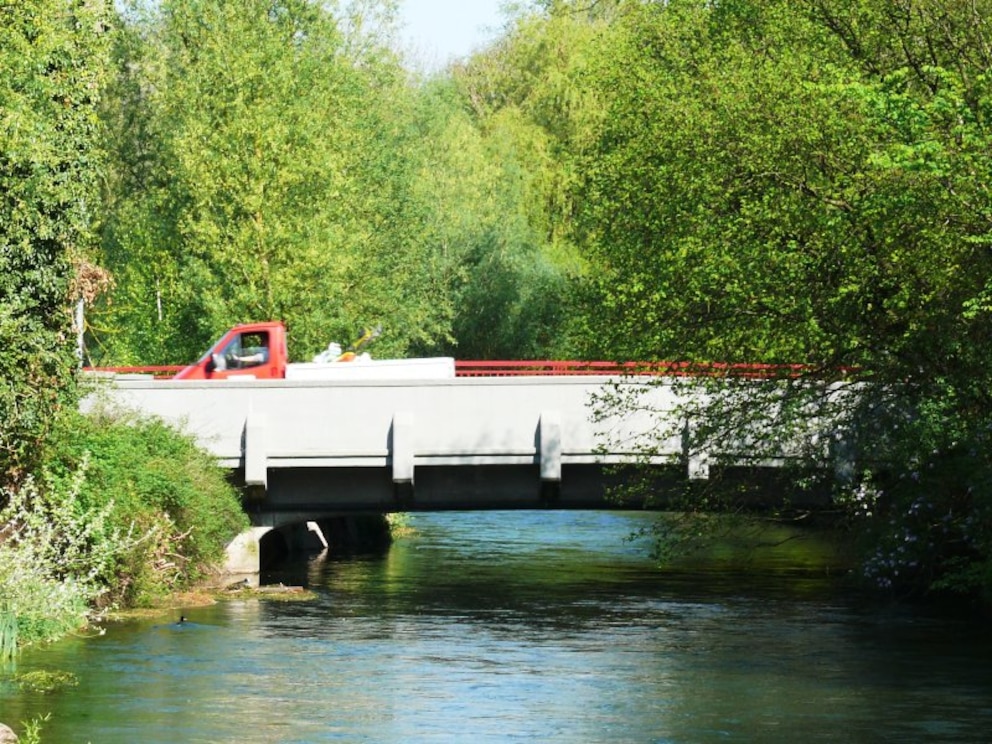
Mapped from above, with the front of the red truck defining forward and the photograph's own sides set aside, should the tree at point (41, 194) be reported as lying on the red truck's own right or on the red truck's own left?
on the red truck's own left

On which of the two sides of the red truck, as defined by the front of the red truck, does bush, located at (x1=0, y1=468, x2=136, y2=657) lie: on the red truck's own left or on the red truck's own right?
on the red truck's own left

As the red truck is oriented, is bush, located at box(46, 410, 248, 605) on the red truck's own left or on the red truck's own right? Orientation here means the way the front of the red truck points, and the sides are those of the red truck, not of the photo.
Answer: on the red truck's own left

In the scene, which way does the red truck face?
to the viewer's left

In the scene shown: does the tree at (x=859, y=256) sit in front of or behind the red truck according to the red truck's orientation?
behind
